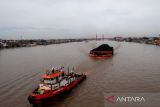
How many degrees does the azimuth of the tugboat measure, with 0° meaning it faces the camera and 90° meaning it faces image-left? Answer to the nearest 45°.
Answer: approximately 45°
